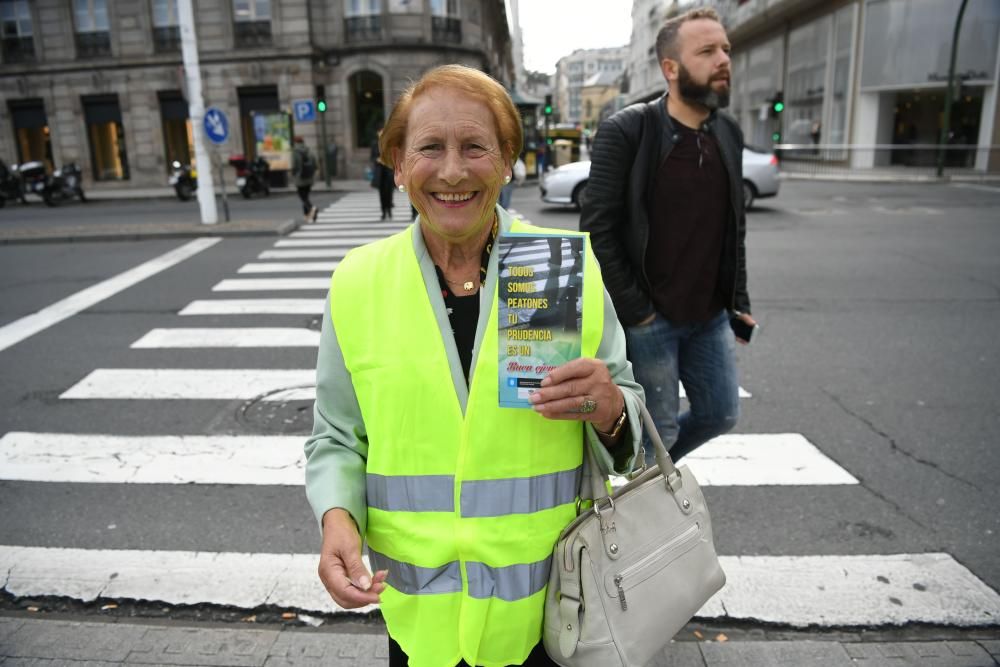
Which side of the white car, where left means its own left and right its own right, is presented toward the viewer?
left

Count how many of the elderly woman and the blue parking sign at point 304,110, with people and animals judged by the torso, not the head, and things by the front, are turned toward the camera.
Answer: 2

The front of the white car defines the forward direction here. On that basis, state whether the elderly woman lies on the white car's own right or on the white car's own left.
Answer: on the white car's own left

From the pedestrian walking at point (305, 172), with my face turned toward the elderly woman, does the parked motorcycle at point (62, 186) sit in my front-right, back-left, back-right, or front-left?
back-right

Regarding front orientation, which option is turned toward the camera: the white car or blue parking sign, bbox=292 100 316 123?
the blue parking sign

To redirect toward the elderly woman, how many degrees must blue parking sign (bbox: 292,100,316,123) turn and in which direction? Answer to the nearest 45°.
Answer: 0° — it already faces them

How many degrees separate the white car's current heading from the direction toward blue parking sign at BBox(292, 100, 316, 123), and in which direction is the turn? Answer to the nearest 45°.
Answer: approximately 45° to its right

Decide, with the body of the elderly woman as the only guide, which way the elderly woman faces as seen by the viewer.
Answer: toward the camera

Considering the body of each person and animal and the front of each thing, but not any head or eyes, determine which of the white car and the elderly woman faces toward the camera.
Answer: the elderly woman

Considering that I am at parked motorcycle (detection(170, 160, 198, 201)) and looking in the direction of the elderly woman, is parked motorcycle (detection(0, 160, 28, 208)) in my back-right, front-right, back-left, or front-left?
back-right

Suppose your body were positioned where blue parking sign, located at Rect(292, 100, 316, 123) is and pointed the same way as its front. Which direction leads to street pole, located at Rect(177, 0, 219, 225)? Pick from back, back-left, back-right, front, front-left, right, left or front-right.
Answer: front

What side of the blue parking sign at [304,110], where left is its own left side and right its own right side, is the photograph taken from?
front

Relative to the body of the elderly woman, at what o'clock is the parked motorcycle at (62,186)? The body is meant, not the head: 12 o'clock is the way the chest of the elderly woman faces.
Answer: The parked motorcycle is roughly at 5 o'clock from the elderly woman.

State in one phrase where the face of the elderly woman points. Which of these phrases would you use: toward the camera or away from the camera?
toward the camera

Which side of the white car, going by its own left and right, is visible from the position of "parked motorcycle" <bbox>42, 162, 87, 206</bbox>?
front
